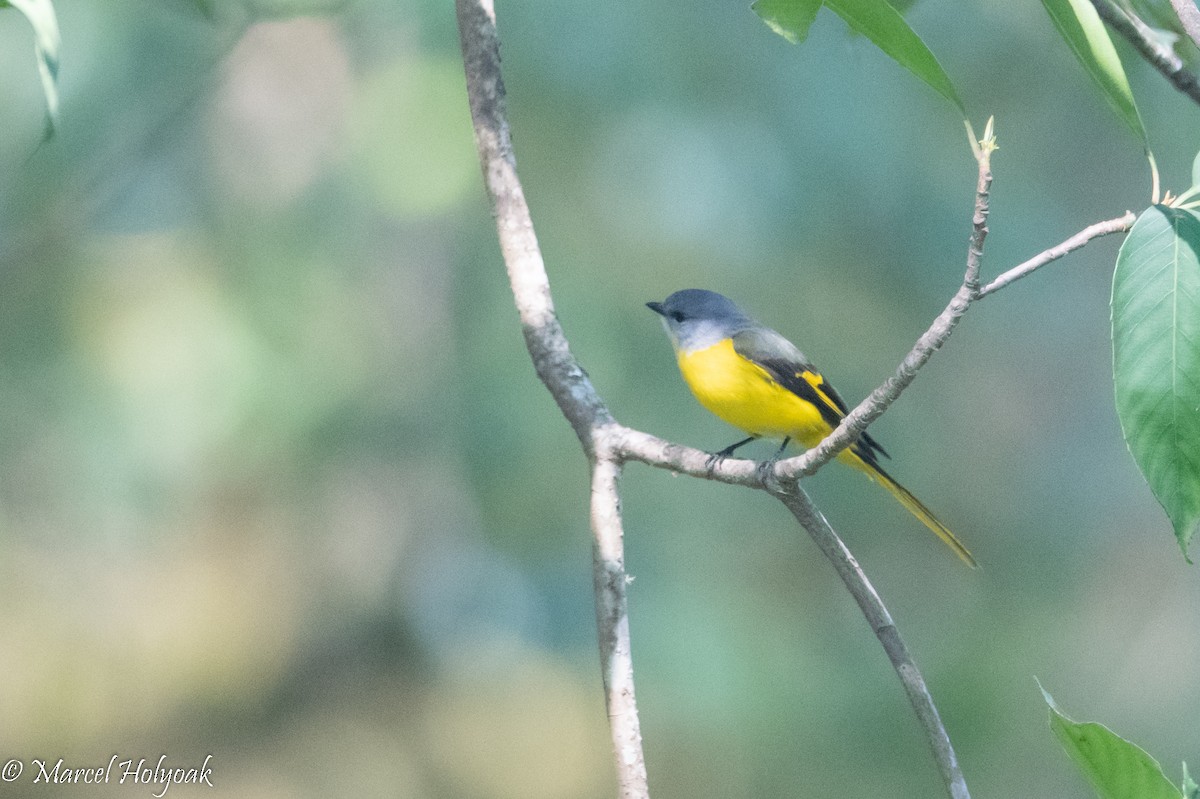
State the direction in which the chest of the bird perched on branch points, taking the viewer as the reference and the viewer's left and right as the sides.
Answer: facing to the left of the viewer

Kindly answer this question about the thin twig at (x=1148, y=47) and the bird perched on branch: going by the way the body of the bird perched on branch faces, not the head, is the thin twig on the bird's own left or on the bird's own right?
on the bird's own left

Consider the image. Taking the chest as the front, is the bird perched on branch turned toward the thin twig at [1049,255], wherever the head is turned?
no

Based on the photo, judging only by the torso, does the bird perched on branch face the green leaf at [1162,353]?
no

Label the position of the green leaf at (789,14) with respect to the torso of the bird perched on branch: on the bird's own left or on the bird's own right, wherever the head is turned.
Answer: on the bird's own left
